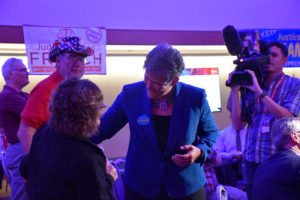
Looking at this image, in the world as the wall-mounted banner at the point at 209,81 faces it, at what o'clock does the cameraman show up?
The cameraman is roughly at 12 o'clock from the wall-mounted banner.

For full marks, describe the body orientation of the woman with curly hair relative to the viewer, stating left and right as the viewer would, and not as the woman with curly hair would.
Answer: facing away from the viewer and to the right of the viewer

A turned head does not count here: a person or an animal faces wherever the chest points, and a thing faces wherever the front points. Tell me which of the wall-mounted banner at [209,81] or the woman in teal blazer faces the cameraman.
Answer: the wall-mounted banner

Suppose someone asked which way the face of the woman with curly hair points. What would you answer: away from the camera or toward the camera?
away from the camera

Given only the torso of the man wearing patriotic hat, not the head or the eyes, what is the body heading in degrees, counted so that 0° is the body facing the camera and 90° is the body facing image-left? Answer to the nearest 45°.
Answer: approximately 315°
